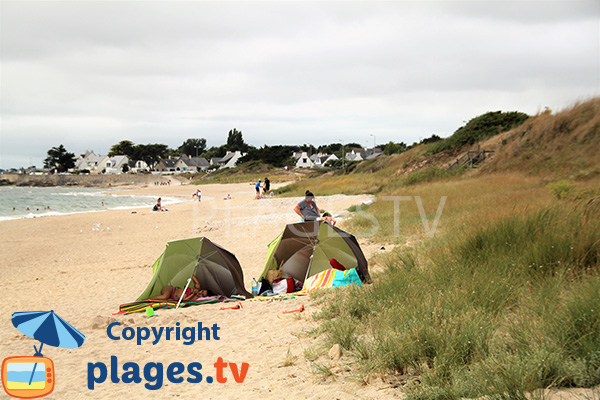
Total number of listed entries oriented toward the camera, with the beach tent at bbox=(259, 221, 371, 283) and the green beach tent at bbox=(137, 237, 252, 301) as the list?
2

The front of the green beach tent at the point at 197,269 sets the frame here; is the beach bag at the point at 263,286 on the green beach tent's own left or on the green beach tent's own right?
on the green beach tent's own left

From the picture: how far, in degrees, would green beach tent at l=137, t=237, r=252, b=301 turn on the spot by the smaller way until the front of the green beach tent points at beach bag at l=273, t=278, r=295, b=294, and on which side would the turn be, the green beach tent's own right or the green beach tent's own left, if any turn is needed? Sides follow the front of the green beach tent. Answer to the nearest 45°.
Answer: approximately 90° to the green beach tent's own left

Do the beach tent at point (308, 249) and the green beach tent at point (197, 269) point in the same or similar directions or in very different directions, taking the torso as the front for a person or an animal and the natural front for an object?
same or similar directions

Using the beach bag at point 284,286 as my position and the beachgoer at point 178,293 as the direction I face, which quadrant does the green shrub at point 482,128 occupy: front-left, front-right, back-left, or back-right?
back-right

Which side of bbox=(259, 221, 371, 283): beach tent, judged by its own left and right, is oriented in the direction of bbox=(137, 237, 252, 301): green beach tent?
right

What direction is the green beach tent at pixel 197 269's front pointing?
toward the camera

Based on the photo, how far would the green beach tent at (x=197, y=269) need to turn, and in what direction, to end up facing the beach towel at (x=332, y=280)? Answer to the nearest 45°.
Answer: approximately 45° to its left

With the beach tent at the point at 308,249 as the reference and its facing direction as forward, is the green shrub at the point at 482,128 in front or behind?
behind

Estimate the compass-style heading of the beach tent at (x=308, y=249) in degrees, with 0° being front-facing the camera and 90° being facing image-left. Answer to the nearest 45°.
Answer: approximately 0°
